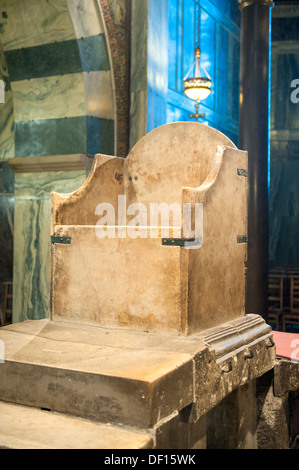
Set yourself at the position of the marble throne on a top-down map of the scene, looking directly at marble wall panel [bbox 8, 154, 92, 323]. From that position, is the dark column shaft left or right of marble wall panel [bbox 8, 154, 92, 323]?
right

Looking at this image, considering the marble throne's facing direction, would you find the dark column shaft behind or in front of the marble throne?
behind

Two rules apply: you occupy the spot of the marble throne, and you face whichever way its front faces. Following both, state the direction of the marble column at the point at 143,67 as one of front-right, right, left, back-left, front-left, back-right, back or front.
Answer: back-right

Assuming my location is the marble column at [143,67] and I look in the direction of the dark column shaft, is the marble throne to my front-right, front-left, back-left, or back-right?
back-right

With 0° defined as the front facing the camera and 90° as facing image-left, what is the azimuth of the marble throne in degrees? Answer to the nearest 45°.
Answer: approximately 45°

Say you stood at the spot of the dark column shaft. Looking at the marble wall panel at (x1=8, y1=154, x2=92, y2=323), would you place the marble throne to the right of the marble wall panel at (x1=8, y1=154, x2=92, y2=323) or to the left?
left
